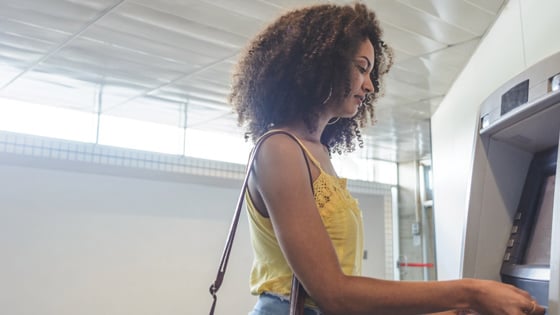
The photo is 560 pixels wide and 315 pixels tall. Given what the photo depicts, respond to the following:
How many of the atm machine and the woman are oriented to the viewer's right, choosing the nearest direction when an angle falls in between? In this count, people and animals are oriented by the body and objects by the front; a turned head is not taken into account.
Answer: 1

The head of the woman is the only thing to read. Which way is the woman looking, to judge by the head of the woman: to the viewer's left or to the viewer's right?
to the viewer's right

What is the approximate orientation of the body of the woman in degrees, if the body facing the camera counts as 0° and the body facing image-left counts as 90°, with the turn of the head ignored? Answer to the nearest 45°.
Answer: approximately 270°

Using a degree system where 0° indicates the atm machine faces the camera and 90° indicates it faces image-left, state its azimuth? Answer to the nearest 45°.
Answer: approximately 45°
